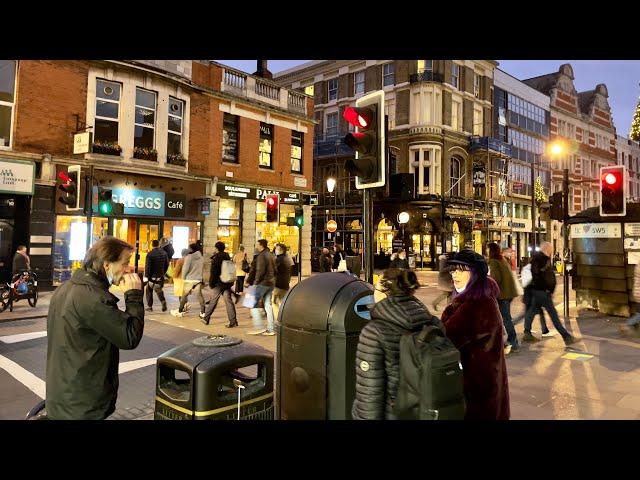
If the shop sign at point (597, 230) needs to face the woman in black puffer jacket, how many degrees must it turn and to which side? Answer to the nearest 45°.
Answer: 0° — it already faces them

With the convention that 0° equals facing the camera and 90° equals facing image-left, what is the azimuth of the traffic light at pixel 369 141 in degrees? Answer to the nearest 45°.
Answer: approximately 45°

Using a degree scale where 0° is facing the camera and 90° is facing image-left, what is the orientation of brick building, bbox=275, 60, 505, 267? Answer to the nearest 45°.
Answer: approximately 0°

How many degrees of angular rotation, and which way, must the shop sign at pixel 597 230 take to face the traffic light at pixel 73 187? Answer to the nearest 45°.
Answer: approximately 45° to its right

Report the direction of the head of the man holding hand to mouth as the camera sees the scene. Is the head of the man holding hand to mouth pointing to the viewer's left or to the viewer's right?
to the viewer's right

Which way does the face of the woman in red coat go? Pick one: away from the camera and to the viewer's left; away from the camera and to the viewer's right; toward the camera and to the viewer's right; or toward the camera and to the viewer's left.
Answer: toward the camera and to the viewer's left

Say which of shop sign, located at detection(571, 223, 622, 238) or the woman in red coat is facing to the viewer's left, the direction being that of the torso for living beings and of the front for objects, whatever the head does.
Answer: the woman in red coat

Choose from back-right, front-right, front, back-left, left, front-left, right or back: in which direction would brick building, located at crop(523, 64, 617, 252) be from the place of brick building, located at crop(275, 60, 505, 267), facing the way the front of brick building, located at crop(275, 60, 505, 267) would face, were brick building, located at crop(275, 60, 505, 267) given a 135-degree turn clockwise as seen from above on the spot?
right

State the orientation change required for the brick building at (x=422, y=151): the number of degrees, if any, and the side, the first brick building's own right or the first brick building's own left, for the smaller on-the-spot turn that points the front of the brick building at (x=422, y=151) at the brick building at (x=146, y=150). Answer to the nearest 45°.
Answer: approximately 45° to the first brick building's own right

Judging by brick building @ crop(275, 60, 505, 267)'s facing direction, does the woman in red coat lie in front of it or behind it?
in front
